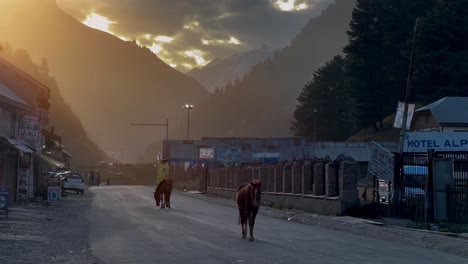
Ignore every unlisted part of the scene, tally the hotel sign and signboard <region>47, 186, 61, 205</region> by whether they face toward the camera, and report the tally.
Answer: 2

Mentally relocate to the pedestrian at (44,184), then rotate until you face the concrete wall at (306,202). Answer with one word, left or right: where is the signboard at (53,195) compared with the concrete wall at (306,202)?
right

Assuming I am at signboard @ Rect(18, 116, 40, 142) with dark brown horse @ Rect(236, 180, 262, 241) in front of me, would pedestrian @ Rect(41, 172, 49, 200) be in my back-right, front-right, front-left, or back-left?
back-left

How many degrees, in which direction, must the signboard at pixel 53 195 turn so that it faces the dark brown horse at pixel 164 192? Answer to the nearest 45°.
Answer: approximately 45° to its left

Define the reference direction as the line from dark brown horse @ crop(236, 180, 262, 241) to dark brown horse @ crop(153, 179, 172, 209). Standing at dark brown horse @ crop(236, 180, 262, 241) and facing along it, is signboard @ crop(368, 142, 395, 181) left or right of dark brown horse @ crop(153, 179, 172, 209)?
right

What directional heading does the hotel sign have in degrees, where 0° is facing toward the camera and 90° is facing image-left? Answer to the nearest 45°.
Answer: approximately 0°

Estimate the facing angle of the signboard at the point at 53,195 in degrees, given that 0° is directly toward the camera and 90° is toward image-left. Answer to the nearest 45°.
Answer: approximately 0°

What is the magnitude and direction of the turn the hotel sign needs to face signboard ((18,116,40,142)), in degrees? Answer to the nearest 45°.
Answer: approximately 90° to its right

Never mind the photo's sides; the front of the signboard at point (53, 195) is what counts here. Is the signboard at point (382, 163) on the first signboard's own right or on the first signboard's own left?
on the first signboard's own left

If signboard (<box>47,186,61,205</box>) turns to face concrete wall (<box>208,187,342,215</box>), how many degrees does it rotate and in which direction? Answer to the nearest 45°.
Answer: approximately 45° to its left

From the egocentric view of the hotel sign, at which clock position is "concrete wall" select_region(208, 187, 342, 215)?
The concrete wall is roughly at 4 o'clock from the hotel sign.

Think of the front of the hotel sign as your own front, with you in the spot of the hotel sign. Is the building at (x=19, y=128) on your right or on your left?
on your right
